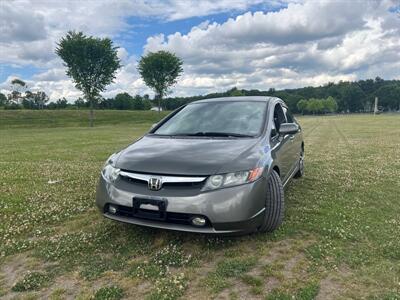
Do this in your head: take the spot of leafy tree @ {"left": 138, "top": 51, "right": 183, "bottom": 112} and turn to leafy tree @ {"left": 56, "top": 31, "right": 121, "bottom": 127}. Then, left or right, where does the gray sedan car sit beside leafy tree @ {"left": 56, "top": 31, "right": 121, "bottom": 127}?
left

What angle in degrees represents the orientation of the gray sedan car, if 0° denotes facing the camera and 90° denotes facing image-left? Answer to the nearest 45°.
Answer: approximately 45°

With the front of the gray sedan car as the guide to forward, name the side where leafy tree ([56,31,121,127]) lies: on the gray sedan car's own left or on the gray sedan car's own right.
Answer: on the gray sedan car's own right

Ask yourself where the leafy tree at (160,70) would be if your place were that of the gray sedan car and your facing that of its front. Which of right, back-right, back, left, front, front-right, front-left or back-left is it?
back-right
